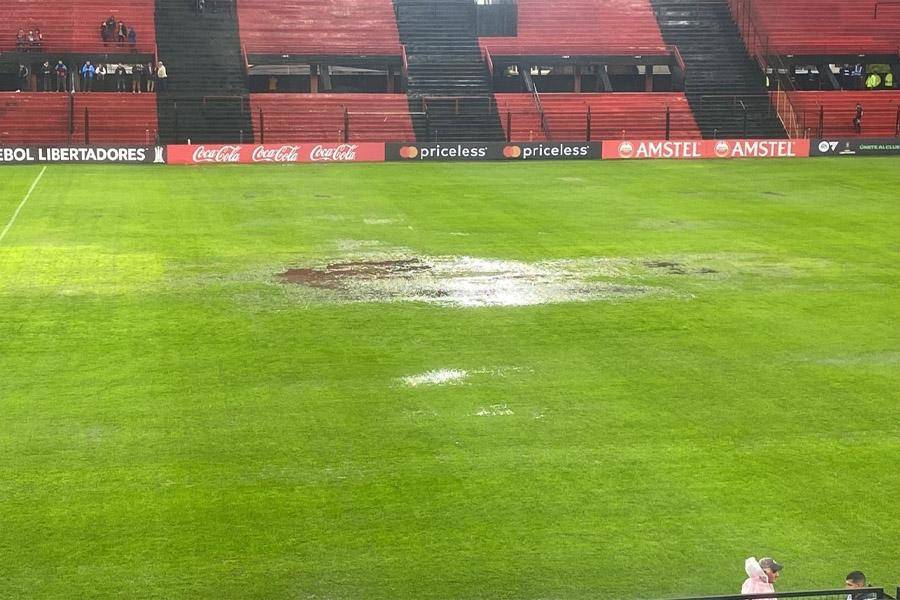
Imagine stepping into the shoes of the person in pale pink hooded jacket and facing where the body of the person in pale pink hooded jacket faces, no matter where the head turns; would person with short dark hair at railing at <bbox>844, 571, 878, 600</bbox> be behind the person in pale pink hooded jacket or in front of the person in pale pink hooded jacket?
in front
